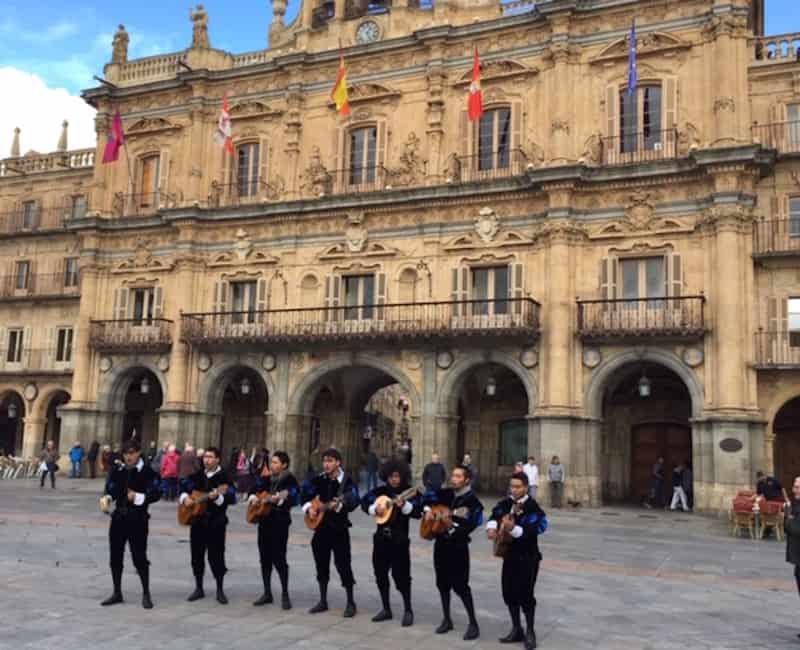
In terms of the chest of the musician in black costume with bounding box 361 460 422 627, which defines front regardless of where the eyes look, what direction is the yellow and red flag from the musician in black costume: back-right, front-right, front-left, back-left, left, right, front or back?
back

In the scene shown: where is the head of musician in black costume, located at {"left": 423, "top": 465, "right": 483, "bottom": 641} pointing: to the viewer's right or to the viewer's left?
to the viewer's left

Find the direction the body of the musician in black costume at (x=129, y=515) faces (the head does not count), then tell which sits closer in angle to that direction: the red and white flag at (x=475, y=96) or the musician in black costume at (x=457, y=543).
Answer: the musician in black costume

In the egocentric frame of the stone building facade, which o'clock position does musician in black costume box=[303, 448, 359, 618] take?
The musician in black costume is roughly at 11 o'clock from the stone building facade.

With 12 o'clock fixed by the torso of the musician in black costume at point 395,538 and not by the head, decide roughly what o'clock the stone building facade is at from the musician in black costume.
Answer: The stone building facade is roughly at 6 o'clock from the musician in black costume.

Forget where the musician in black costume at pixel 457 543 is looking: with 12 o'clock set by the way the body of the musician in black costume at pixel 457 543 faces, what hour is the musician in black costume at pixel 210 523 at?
the musician in black costume at pixel 210 523 is roughly at 2 o'clock from the musician in black costume at pixel 457 543.

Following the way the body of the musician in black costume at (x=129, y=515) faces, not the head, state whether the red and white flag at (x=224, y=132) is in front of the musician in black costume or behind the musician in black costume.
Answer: behind

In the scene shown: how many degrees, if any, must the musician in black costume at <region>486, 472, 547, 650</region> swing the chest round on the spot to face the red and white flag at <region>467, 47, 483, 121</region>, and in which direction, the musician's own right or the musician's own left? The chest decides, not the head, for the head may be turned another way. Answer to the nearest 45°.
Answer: approximately 135° to the musician's own right

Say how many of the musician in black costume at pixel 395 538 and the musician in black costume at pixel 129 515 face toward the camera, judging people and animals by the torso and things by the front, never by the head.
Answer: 2

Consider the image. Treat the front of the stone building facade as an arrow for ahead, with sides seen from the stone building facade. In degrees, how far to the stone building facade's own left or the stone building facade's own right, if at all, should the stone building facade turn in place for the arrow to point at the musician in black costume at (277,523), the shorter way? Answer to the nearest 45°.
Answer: approximately 45° to the stone building facade's own left
